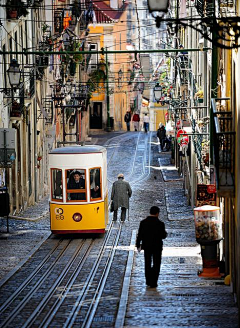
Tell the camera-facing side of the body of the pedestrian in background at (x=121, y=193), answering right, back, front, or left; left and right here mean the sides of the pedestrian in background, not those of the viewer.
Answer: back

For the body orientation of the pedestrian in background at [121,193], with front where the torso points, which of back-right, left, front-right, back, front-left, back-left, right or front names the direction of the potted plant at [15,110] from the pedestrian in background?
front-left

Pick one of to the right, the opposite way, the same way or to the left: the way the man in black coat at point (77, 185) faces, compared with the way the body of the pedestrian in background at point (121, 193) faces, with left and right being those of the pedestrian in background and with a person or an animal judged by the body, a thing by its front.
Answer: the opposite way

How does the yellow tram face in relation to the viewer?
toward the camera

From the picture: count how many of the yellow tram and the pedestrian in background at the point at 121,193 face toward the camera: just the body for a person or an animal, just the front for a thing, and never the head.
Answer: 1

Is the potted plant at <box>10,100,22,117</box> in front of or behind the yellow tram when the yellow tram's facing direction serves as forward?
behind

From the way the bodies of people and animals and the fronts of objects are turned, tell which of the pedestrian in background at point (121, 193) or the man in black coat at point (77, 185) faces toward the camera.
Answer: the man in black coat

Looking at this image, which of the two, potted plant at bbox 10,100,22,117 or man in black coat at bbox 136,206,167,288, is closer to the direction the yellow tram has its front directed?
the man in black coat

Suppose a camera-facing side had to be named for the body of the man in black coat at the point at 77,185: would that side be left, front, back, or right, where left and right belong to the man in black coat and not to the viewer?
front

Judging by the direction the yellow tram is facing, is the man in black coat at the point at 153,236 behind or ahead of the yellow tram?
ahead

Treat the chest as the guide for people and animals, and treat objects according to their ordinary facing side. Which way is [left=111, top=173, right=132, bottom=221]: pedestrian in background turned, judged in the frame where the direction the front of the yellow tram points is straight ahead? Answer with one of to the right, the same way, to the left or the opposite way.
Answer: the opposite way

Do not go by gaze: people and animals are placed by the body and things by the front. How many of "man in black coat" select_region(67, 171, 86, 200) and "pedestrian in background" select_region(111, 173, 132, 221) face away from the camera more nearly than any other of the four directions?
1

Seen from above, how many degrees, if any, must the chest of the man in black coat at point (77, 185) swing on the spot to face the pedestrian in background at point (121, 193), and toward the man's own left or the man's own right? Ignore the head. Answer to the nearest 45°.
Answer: approximately 135° to the man's own left
